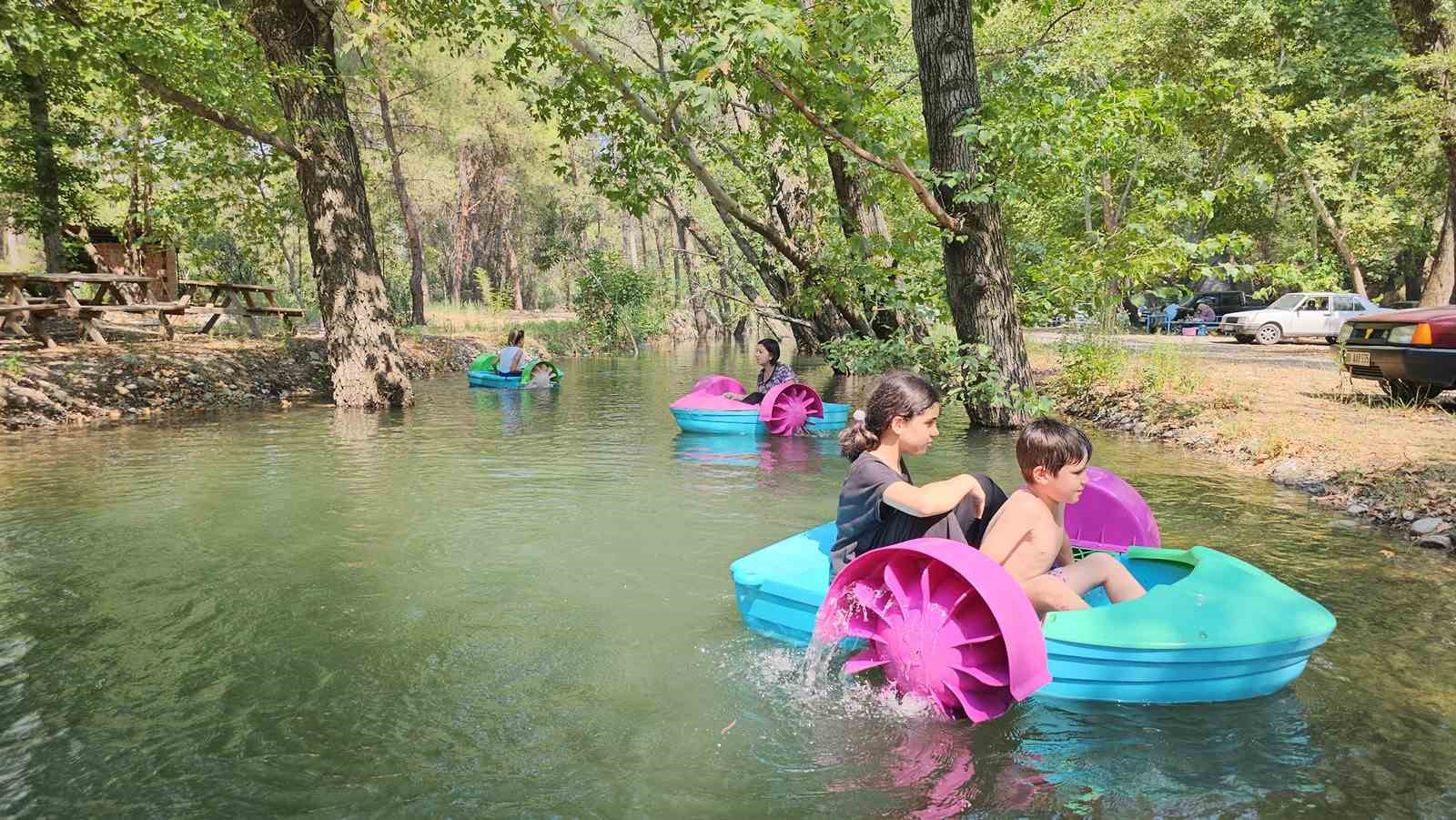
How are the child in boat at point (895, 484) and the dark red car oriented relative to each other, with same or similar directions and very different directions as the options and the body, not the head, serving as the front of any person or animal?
very different directions

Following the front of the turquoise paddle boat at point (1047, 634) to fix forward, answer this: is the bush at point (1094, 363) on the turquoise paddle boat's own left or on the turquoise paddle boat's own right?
on the turquoise paddle boat's own left

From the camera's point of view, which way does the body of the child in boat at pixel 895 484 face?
to the viewer's right

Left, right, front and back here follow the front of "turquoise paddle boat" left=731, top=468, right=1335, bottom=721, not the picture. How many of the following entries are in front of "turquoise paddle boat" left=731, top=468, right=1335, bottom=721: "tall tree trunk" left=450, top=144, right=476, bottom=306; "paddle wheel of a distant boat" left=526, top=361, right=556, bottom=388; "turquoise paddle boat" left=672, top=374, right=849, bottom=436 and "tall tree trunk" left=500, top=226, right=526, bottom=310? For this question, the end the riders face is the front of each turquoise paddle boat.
0

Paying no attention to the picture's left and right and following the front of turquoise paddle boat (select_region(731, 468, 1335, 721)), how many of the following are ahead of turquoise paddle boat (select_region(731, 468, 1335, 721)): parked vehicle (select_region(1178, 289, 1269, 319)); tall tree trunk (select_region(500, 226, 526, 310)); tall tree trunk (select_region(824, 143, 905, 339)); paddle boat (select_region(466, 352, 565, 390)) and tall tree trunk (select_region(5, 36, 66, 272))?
0

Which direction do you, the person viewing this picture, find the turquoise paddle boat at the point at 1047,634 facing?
facing the viewer and to the right of the viewer

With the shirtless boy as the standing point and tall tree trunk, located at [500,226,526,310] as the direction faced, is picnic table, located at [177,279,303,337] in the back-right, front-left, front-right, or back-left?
front-left

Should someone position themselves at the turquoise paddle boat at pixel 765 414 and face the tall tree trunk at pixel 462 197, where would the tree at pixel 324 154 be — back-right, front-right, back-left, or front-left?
front-left

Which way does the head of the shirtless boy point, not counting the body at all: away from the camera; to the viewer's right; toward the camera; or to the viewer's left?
to the viewer's right

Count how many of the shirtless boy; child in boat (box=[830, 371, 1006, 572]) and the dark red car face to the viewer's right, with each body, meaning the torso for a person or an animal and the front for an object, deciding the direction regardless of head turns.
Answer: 2

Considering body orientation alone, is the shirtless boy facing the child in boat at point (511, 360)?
no

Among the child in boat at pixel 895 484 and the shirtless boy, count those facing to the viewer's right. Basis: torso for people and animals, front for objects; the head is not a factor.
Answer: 2

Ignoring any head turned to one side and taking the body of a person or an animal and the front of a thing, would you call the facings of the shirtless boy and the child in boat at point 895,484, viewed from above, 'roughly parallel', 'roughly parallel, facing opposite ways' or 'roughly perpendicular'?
roughly parallel

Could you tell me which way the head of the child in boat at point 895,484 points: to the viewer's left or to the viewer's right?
to the viewer's right

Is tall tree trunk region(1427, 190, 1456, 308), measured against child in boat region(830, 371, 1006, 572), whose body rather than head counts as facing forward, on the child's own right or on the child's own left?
on the child's own left
